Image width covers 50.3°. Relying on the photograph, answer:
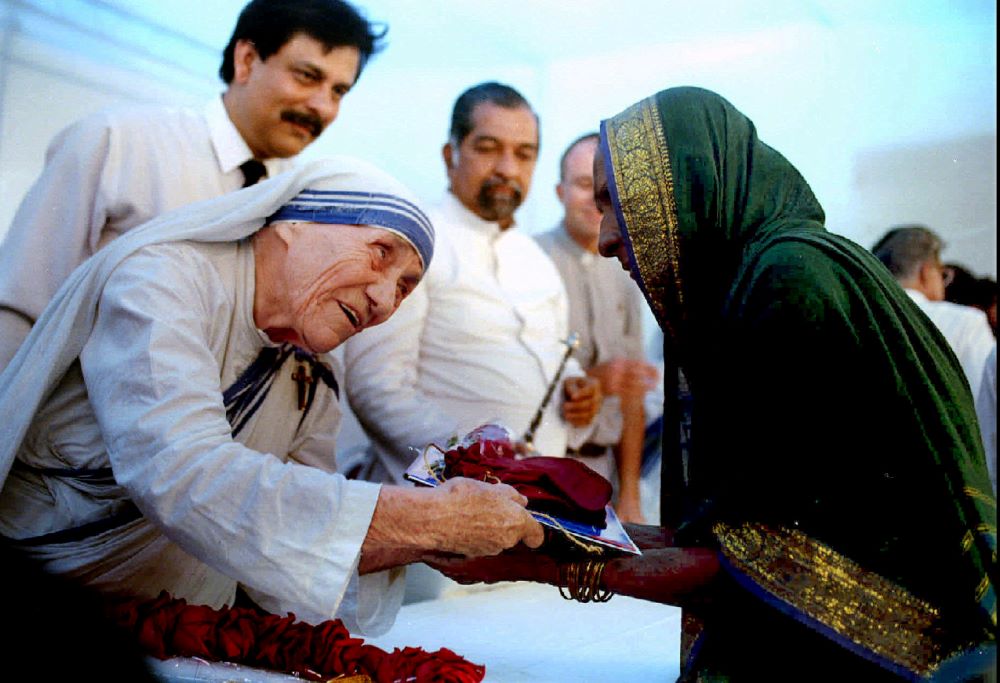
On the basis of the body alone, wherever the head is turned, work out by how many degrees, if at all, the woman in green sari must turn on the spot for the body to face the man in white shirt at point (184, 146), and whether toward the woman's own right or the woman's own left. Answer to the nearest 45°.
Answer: approximately 45° to the woman's own right

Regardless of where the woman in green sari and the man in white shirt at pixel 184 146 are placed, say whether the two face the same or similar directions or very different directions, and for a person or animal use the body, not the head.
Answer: very different directions

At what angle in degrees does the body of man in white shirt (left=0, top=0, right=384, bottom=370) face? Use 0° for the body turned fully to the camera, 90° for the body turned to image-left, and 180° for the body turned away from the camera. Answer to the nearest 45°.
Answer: approximately 315°

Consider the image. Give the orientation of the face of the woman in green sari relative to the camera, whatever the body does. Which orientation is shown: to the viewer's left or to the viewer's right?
to the viewer's left

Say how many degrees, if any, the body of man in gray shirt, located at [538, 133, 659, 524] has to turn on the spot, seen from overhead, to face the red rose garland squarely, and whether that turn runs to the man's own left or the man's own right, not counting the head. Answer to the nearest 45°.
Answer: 0° — they already face it

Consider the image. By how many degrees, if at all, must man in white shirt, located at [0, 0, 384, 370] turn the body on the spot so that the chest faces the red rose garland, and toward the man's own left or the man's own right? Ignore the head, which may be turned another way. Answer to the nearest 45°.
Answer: approximately 45° to the man's own right

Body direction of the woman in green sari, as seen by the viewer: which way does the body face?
to the viewer's left
